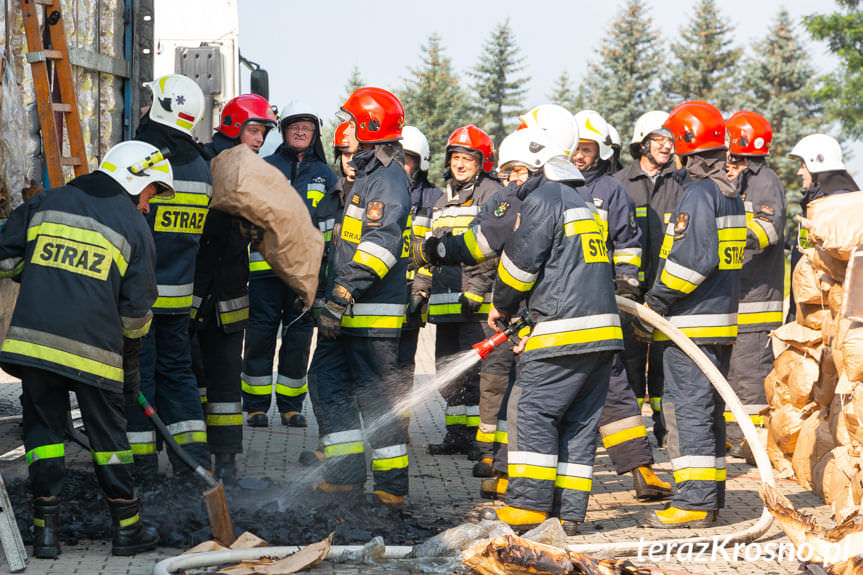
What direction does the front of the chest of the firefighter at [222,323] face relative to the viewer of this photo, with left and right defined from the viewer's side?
facing the viewer and to the right of the viewer

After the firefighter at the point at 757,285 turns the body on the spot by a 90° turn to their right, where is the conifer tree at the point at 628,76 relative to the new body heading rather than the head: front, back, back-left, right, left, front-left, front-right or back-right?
front

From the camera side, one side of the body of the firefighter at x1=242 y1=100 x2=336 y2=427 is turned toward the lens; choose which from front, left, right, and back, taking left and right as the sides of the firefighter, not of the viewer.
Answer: front

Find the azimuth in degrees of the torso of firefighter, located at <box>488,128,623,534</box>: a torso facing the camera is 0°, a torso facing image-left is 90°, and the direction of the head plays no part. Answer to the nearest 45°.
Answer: approximately 135°

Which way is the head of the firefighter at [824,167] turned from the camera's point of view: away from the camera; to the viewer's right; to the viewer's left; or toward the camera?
to the viewer's left

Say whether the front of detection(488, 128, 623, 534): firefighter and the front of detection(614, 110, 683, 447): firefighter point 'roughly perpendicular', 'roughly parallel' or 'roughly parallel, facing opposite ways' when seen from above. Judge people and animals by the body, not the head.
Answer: roughly parallel, facing opposite ways

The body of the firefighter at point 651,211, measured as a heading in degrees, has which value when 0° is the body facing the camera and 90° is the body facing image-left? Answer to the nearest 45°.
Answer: approximately 315°

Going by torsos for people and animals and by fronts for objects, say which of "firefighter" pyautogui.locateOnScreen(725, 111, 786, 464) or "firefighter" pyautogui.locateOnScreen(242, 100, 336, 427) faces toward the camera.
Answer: "firefighter" pyautogui.locateOnScreen(242, 100, 336, 427)

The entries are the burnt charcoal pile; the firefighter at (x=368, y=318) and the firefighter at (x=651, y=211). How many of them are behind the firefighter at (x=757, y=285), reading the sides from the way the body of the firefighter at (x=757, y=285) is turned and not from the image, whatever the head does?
0

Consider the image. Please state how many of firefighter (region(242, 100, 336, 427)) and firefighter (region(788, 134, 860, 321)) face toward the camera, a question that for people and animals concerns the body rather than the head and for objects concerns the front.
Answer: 1

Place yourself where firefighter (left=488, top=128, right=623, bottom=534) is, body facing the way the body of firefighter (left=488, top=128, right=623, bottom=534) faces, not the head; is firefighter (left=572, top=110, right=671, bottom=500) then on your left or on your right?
on your right

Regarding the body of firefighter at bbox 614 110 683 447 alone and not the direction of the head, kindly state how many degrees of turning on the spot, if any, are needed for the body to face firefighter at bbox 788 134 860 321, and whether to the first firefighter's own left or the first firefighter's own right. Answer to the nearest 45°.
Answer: approximately 45° to the first firefighter's own left

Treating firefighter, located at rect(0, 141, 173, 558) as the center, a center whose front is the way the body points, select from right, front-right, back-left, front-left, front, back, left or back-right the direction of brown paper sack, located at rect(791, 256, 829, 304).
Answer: front-right

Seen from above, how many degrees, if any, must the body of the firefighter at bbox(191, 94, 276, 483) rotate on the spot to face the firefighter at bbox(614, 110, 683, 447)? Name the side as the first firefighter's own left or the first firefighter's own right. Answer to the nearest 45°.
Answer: approximately 45° to the first firefighter's own left

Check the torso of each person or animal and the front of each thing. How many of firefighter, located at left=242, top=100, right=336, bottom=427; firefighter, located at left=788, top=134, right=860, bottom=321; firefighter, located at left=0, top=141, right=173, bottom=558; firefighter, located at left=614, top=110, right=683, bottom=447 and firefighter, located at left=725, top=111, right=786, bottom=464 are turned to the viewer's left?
2

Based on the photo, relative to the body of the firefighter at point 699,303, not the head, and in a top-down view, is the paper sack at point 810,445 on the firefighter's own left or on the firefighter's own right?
on the firefighter's own right
